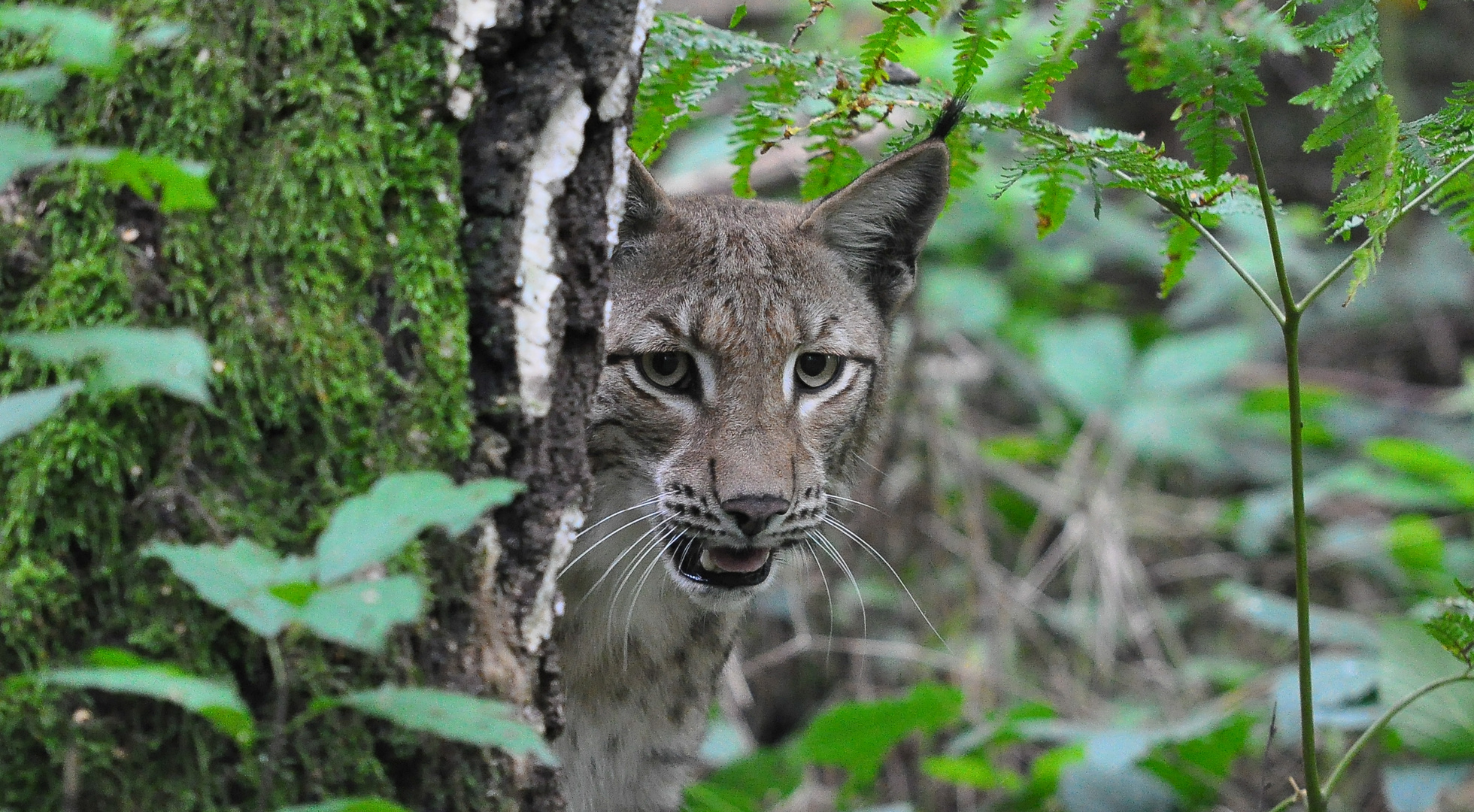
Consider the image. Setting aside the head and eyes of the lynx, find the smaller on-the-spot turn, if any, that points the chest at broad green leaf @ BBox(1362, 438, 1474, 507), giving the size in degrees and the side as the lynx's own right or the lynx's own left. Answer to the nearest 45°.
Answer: approximately 135° to the lynx's own left

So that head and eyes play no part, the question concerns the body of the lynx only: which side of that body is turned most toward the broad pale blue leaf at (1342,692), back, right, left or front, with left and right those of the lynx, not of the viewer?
left

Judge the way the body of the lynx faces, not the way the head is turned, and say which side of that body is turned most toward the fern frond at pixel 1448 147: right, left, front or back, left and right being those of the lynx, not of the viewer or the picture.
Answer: left

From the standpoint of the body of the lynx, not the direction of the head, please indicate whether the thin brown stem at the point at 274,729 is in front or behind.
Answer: in front

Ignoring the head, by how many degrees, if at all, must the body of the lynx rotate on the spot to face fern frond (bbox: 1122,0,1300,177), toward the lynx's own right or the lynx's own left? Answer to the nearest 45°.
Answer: approximately 45° to the lynx's own left

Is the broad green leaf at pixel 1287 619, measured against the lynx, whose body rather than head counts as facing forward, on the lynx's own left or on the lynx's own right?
on the lynx's own left

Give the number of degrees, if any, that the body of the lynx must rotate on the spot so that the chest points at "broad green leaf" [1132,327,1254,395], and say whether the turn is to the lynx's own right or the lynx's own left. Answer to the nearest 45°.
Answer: approximately 135° to the lynx's own left

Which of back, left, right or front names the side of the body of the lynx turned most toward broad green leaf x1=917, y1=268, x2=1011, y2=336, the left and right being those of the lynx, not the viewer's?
back

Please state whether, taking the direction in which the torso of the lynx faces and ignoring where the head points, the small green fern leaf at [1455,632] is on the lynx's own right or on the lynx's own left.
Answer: on the lynx's own left

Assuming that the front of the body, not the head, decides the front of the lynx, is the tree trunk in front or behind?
in front

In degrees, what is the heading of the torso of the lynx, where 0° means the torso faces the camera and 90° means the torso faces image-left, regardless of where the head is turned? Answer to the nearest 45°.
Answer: approximately 0°

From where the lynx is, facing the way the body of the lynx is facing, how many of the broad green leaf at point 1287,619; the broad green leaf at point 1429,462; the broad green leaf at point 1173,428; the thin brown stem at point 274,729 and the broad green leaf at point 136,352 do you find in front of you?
2
